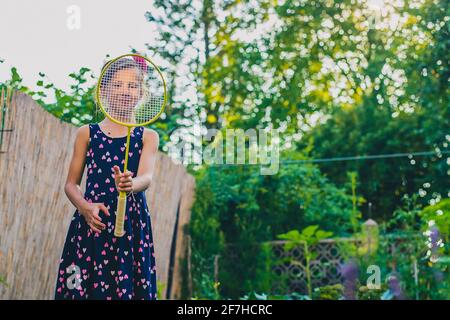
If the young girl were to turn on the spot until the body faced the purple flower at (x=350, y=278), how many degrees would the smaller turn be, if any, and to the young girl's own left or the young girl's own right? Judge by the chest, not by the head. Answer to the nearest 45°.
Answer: approximately 135° to the young girl's own left

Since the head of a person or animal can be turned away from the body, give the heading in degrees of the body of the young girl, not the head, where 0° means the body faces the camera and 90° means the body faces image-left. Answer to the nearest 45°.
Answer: approximately 0°

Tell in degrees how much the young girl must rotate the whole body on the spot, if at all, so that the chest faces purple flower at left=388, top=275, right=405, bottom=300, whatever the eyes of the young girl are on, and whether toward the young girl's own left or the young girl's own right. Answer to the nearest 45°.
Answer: approximately 135° to the young girl's own left
